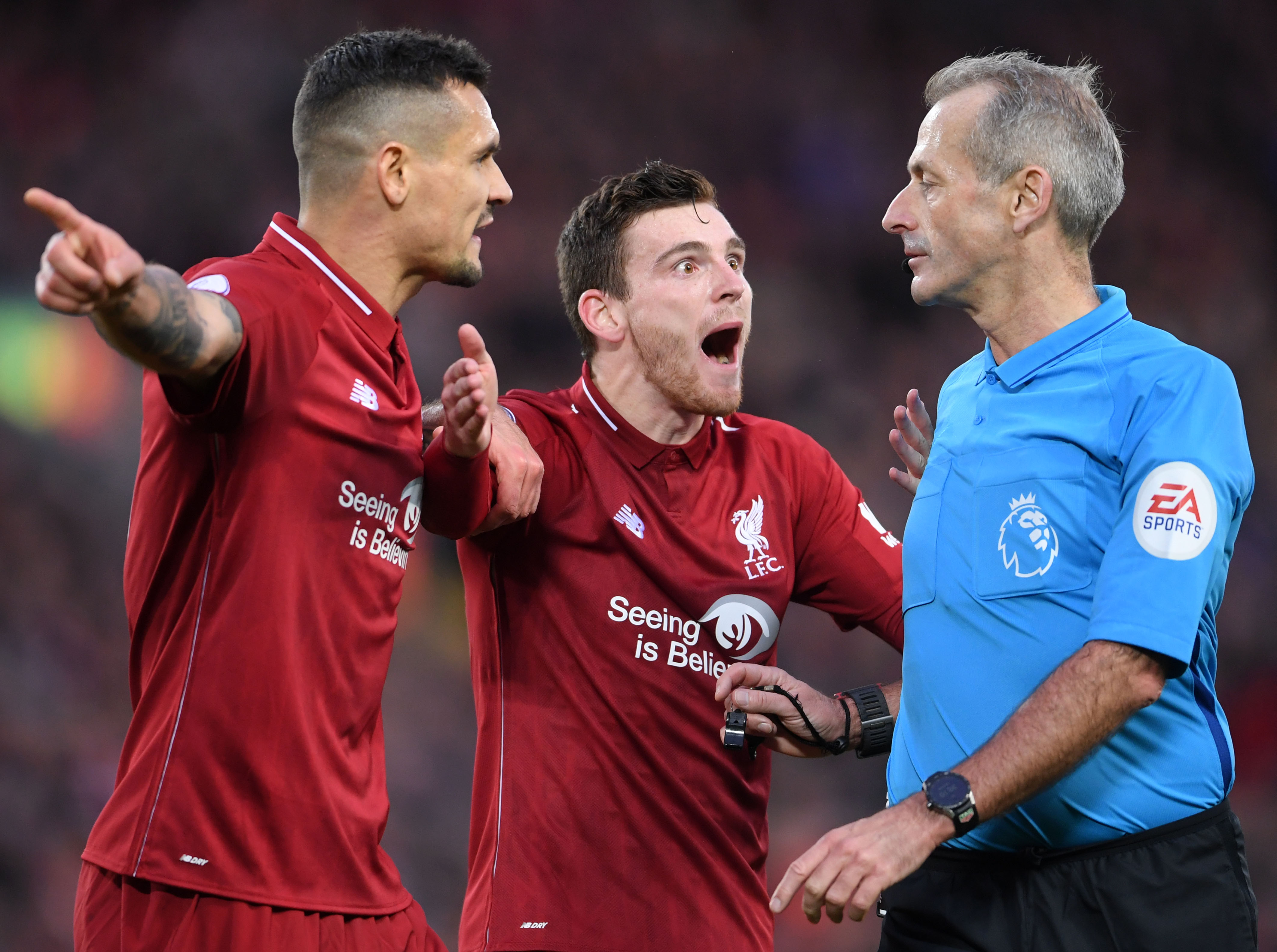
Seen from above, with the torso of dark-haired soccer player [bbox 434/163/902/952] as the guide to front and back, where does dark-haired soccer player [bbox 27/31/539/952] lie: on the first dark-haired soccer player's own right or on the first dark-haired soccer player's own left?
on the first dark-haired soccer player's own right

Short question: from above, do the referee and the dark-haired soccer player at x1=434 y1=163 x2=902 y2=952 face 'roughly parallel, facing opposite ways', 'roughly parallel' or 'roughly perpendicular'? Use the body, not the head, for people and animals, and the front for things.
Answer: roughly perpendicular

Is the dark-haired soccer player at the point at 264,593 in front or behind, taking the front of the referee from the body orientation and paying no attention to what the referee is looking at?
in front

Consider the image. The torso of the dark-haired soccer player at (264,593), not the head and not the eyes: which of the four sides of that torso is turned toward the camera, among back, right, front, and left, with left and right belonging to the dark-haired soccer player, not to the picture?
right

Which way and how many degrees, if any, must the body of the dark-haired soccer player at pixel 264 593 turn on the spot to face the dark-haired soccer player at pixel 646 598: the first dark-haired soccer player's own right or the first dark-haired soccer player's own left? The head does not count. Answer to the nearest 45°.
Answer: approximately 45° to the first dark-haired soccer player's own left

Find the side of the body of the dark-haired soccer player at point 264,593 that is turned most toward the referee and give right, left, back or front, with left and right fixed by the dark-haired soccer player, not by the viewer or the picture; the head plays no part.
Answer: front

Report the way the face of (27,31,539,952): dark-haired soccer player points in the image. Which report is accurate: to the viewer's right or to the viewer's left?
to the viewer's right

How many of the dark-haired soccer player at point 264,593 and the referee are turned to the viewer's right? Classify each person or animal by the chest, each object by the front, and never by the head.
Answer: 1

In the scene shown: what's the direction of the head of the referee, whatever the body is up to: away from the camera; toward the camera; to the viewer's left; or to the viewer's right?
to the viewer's left
